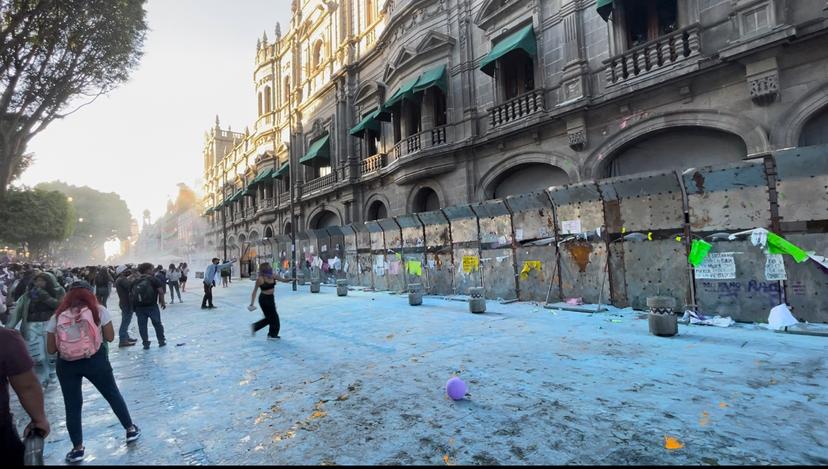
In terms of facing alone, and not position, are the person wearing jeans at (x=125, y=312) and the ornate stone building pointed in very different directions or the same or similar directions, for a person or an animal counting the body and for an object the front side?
very different directions

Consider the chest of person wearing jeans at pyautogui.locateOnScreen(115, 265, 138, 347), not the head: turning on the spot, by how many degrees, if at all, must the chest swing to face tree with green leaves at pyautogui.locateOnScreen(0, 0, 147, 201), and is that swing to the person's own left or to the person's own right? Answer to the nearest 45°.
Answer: approximately 90° to the person's own left

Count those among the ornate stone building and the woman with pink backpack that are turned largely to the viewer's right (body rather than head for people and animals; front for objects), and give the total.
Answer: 0

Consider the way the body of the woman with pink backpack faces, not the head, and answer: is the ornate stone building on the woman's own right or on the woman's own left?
on the woman's own right

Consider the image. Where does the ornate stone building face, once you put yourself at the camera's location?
facing the viewer and to the left of the viewer

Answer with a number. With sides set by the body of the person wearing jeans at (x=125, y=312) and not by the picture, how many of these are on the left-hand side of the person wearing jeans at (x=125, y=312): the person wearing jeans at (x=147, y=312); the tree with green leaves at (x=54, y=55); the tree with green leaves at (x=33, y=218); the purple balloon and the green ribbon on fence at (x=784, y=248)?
2

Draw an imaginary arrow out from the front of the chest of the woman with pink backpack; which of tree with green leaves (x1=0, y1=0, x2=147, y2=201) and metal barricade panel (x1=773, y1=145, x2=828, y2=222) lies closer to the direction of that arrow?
the tree with green leaves

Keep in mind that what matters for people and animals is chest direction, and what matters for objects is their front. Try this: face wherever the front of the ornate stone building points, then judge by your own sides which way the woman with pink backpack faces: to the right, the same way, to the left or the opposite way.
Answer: to the right

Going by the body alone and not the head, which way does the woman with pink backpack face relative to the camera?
away from the camera

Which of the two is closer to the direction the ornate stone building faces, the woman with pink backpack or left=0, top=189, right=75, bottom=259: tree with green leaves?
the woman with pink backpack

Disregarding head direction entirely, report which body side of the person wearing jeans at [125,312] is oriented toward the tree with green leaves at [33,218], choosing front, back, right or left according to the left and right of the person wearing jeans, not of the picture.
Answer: left

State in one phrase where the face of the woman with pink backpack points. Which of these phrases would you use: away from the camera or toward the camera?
away from the camera

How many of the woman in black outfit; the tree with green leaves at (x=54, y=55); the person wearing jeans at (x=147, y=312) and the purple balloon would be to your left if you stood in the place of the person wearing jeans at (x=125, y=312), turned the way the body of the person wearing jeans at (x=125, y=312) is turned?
1

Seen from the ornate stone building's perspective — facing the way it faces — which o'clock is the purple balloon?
The purple balloon is roughly at 11 o'clock from the ornate stone building.

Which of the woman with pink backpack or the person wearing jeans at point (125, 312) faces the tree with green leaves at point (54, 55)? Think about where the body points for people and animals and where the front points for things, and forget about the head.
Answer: the woman with pink backpack
